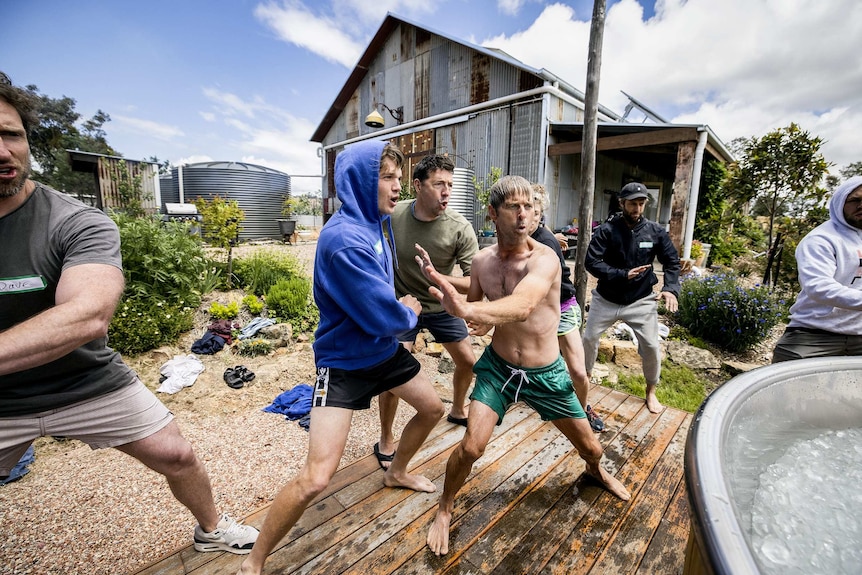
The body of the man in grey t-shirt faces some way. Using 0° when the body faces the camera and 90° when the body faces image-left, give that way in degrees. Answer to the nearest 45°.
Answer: approximately 0°

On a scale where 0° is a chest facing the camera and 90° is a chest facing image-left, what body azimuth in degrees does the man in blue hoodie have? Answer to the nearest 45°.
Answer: approximately 270°

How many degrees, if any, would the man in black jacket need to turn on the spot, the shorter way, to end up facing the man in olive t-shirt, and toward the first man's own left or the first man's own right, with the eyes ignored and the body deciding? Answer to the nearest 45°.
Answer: approximately 45° to the first man's own right

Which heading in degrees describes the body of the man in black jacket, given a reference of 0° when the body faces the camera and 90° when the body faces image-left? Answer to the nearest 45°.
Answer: approximately 0°

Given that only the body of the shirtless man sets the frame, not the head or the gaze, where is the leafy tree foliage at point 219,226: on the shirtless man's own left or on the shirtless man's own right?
on the shirtless man's own right

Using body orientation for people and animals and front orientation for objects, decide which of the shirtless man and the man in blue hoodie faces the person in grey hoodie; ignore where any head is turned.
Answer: the man in blue hoodie
